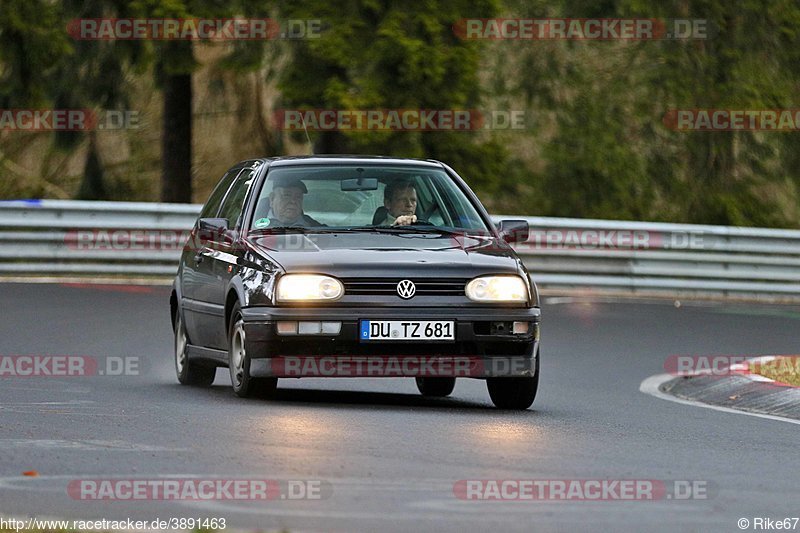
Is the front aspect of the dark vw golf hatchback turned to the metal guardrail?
no

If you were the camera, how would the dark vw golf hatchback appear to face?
facing the viewer

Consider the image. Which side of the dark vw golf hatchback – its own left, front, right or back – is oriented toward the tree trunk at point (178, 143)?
back
